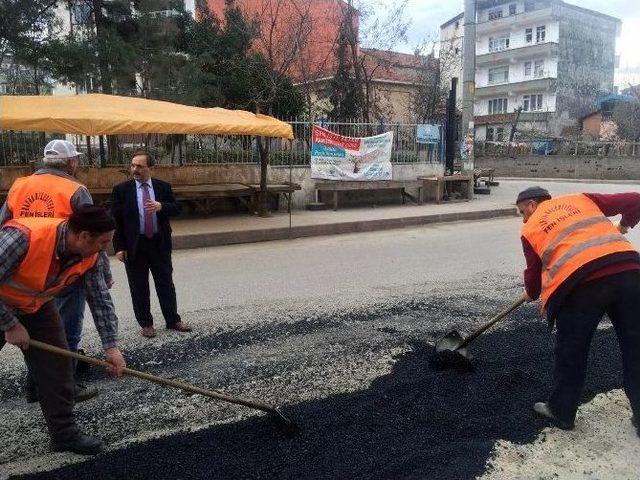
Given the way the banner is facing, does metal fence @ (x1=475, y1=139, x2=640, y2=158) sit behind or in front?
behind

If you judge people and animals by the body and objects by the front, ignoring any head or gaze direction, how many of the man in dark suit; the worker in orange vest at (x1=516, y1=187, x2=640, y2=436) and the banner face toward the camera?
2

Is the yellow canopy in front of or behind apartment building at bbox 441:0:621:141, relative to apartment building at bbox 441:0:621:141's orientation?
in front

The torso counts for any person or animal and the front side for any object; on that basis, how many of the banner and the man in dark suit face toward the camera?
2

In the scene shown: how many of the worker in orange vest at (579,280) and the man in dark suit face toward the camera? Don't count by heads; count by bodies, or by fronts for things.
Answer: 1

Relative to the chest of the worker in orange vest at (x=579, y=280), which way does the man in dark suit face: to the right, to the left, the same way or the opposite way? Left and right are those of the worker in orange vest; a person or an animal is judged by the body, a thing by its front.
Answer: the opposite way

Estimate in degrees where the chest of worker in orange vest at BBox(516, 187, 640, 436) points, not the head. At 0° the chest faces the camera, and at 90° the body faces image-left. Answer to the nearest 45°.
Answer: approximately 135°

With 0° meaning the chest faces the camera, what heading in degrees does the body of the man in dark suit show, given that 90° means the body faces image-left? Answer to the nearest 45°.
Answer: approximately 0°

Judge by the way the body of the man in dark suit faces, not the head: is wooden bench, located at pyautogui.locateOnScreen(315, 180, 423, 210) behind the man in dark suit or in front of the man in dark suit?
behind

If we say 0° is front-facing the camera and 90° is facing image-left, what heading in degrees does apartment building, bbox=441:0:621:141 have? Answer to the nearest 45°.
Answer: approximately 45°

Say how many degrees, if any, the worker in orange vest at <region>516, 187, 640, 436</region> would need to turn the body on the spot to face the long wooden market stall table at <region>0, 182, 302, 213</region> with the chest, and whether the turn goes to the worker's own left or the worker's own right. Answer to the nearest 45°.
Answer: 0° — they already face it
